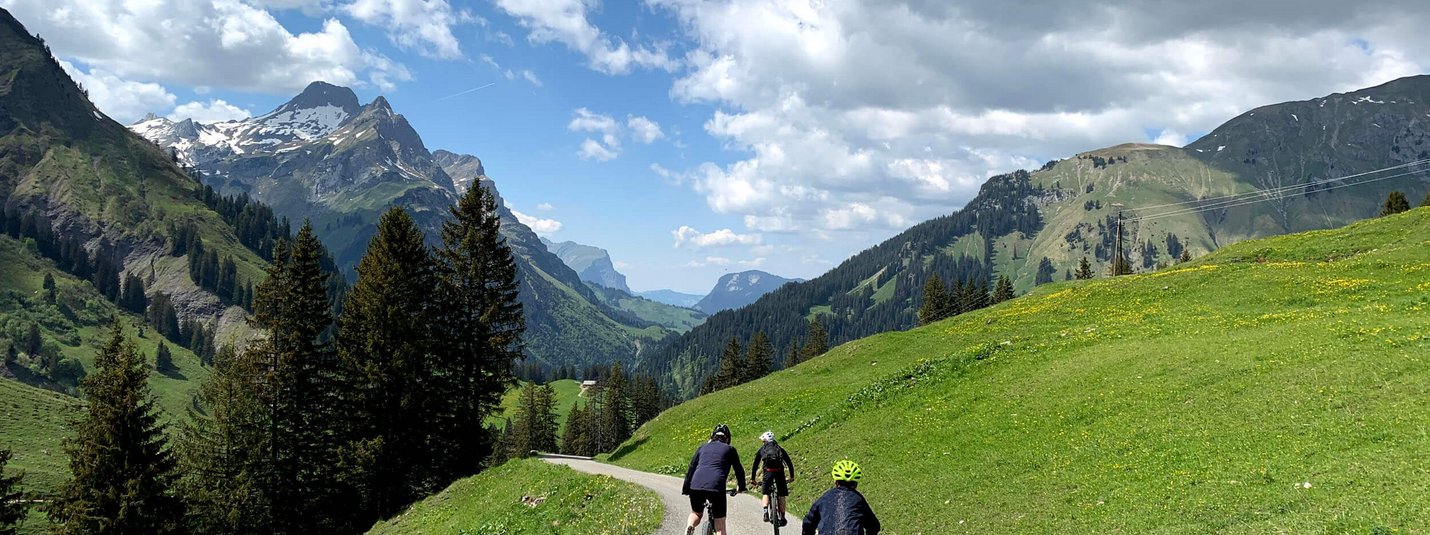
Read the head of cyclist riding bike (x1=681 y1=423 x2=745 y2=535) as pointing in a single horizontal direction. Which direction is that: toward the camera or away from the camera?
away from the camera

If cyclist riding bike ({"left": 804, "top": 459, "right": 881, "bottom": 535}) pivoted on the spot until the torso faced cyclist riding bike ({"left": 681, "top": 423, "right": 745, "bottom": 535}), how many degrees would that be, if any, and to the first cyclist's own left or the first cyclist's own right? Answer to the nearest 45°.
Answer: approximately 45° to the first cyclist's own left

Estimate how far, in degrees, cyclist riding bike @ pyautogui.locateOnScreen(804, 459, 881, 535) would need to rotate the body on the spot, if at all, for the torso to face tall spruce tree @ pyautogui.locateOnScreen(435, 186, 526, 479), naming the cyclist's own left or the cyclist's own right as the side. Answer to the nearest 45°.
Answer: approximately 45° to the cyclist's own left

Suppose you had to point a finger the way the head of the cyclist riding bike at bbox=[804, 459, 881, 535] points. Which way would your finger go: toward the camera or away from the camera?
away from the camera

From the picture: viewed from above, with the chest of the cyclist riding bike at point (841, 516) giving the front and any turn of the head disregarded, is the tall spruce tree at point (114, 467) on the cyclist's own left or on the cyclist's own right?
on the cyclist's own left

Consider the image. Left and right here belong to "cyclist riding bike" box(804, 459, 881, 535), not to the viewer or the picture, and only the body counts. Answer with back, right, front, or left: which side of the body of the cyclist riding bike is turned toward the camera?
back

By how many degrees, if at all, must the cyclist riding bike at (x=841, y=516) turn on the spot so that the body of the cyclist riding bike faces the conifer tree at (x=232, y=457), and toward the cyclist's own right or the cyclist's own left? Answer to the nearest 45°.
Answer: approximately 45° to the cyclist's own left

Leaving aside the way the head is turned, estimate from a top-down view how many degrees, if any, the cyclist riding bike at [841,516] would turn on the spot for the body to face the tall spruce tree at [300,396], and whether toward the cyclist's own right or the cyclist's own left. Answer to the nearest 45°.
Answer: approximately 45° to the cyclist's own left

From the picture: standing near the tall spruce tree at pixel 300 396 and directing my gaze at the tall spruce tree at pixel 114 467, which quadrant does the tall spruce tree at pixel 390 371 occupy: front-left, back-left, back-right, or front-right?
back-left
